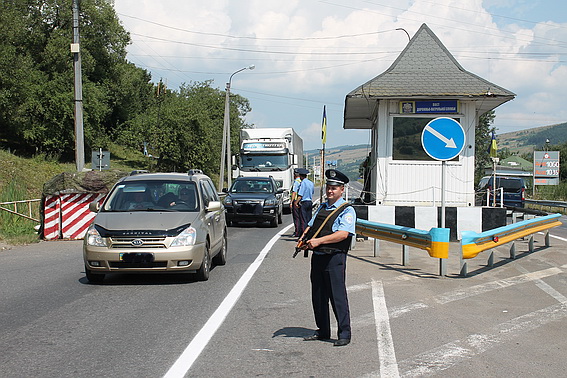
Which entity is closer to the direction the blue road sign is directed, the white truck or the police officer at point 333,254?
the police officer

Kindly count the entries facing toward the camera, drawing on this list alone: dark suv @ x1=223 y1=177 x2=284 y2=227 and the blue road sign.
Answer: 2

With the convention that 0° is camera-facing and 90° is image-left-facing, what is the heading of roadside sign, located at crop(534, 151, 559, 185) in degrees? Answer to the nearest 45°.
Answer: approximately 0°

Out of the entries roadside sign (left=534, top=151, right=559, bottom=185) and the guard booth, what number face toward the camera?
2

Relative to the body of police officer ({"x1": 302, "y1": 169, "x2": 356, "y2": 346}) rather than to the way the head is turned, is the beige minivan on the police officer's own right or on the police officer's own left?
on the police officer's own right

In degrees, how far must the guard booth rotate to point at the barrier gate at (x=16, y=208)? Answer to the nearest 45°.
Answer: approximately 90° to its right

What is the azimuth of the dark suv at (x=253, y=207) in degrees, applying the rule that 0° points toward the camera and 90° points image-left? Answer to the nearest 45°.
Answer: approximately 0°
